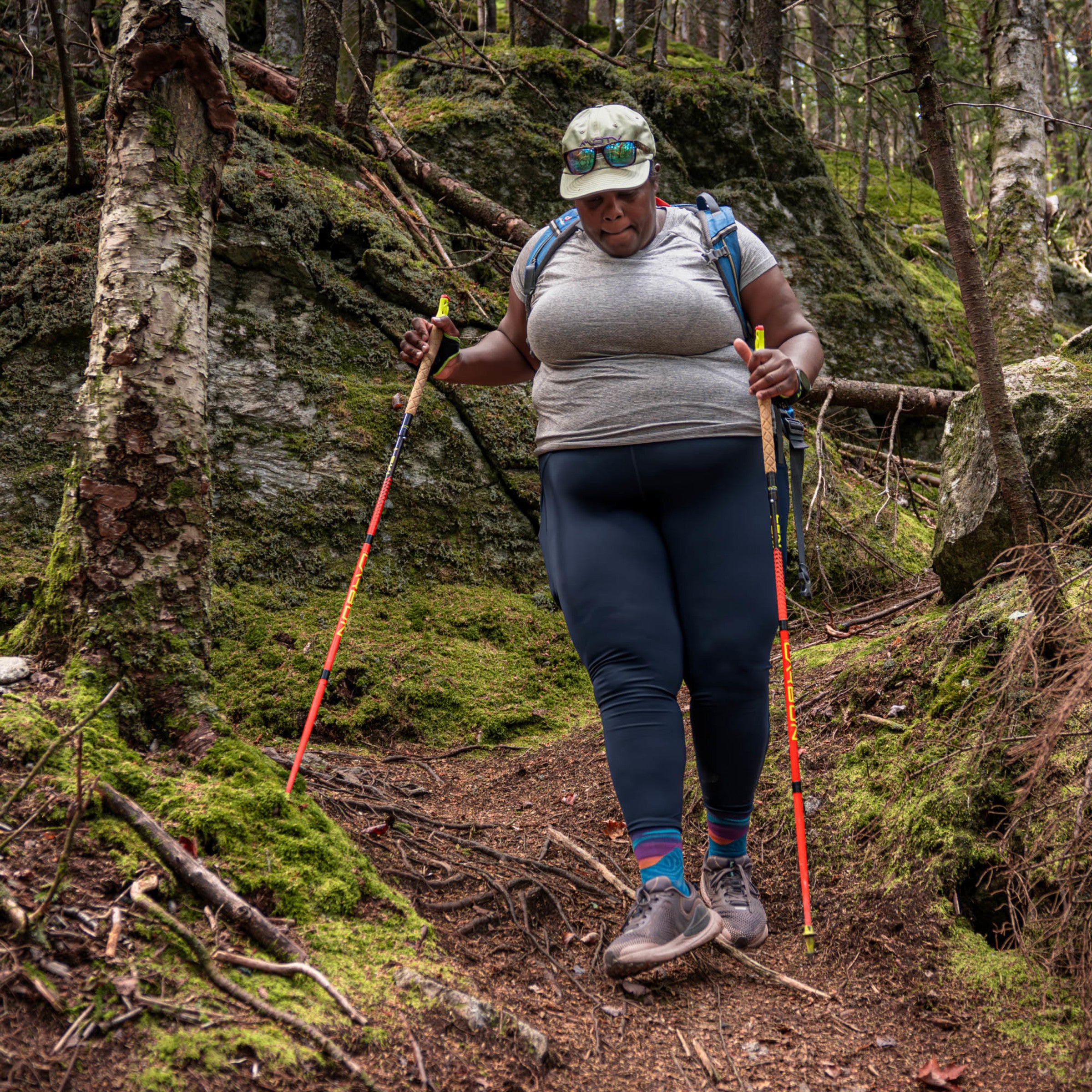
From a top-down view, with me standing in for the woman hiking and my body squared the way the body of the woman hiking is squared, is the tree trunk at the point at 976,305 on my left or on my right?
on my left

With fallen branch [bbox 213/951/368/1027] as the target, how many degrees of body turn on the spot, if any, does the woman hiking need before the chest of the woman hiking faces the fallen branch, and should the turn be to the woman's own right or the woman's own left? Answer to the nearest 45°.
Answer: approximately 45° to the woman's own right

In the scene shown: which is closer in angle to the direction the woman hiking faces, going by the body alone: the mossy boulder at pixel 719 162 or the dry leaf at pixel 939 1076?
the dry leaf

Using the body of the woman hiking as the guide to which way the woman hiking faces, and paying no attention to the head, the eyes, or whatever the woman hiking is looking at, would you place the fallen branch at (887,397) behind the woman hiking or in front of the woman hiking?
behind

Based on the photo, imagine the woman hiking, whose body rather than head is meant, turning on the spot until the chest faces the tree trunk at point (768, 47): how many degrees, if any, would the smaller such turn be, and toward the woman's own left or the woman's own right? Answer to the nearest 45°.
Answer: approximately 180°

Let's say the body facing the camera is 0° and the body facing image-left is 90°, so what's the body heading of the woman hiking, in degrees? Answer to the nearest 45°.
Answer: approximately 0°

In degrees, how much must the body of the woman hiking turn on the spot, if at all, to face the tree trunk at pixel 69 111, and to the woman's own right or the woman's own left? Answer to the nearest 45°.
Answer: approximately 135° to the woman's own right

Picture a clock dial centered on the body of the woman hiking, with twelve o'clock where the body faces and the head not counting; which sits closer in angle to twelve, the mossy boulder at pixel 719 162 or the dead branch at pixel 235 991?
the dead branch

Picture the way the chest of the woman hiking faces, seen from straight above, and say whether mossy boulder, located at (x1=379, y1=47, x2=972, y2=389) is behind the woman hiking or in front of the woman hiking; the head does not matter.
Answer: behind
